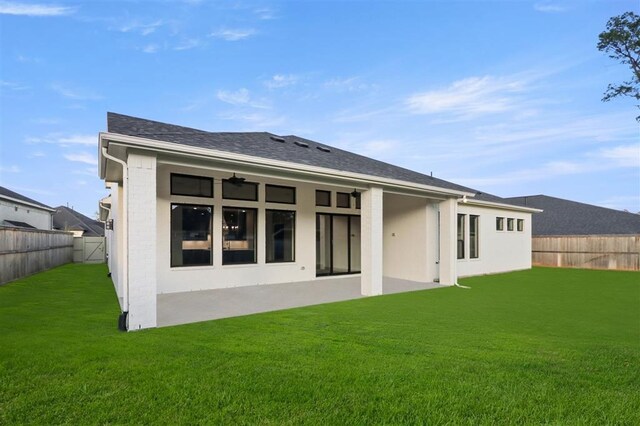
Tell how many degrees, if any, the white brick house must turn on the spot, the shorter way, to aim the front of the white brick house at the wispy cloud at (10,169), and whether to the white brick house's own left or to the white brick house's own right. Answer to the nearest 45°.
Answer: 0° — it already faces it

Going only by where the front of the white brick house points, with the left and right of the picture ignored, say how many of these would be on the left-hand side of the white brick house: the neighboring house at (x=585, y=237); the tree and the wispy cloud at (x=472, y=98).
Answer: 0

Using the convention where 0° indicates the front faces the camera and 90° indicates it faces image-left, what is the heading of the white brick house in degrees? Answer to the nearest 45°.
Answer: approximately 135°

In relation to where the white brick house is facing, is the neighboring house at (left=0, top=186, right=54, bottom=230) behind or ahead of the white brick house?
ahead

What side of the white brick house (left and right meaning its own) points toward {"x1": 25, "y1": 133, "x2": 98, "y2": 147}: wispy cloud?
front

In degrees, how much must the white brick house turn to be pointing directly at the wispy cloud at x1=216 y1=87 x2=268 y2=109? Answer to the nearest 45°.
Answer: approximately 45° to its right

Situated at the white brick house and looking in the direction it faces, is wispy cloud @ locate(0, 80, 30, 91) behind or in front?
in front

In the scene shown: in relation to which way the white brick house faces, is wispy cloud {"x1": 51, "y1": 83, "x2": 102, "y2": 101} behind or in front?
in front
